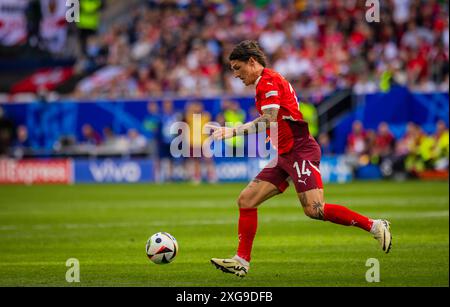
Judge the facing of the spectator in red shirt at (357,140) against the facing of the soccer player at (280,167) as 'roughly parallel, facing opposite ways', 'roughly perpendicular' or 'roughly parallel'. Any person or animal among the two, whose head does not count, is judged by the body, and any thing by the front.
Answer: roughly perpendicular

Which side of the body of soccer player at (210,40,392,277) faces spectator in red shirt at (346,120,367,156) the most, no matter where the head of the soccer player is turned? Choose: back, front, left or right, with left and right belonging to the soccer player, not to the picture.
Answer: right

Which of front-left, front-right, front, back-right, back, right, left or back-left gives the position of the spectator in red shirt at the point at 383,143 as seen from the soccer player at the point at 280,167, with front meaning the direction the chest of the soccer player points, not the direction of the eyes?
right

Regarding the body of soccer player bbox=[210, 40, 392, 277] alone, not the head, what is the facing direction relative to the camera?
to the viewer's left

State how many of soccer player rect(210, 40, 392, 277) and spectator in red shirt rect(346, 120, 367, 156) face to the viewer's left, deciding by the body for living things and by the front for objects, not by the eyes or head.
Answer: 1

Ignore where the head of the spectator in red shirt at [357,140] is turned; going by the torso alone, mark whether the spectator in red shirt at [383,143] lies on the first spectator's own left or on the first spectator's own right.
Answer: on the first spectator's own left

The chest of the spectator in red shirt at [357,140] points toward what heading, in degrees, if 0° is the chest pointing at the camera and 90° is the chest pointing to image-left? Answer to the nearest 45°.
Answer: approximately 0°

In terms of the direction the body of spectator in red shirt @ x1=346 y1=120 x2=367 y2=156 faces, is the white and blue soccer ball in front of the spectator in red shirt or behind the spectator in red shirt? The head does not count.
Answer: in front

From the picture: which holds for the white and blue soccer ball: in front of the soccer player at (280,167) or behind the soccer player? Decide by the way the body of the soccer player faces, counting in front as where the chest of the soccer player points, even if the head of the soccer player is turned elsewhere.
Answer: in front
